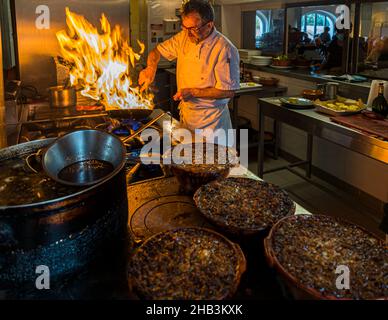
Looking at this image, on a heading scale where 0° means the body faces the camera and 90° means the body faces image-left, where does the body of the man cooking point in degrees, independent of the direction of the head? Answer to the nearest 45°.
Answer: approximately 45°

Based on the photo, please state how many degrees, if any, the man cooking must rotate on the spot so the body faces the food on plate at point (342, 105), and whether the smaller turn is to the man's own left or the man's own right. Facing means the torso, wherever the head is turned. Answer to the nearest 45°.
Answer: approximately 180°

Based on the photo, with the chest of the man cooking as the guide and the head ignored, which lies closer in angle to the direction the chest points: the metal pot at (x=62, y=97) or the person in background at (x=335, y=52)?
the metal pot

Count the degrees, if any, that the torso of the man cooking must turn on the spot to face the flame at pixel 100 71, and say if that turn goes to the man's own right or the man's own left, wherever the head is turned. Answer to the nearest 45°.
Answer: approximately 90° to the man's own right

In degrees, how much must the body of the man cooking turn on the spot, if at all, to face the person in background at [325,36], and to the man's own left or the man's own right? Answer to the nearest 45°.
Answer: approximately 180°

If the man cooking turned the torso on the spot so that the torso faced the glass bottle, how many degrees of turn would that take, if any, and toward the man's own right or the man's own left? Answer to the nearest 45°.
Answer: approximately 135° to the man's own left

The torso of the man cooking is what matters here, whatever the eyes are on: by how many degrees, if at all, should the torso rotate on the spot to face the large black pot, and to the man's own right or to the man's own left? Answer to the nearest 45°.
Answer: approximately 45° to the man's own left

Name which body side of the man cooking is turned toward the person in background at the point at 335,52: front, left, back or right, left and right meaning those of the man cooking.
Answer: back
